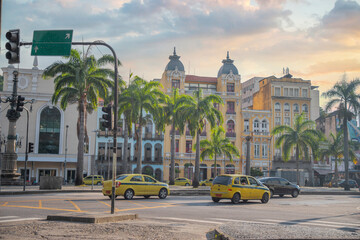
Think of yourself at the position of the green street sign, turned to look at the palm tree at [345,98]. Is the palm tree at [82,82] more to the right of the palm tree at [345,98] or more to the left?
left

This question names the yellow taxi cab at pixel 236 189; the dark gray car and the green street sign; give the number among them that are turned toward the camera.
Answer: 1

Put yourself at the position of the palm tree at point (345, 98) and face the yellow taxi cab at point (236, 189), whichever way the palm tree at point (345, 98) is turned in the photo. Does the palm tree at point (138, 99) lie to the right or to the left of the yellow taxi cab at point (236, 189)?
right

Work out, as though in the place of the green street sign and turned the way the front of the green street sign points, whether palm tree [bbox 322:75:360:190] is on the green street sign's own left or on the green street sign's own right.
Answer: on the green street sign's own left

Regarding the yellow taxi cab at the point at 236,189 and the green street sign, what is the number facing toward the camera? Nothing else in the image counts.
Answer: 1

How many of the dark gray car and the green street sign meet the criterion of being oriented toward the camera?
1

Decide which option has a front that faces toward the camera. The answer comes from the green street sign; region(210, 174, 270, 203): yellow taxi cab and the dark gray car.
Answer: the green street sign

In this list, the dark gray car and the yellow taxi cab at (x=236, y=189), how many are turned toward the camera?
0

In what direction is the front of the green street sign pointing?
toward the camera

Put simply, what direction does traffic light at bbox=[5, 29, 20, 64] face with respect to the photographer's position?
facing the viewer and to the left of the viewer

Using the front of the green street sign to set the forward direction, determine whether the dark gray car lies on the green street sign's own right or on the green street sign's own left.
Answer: on the green street sign's own left
